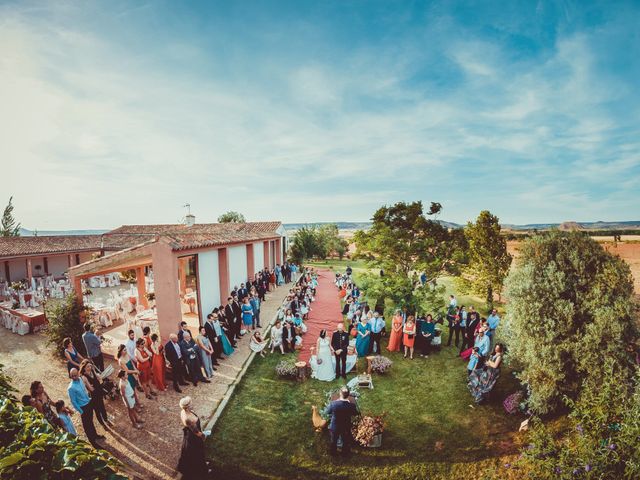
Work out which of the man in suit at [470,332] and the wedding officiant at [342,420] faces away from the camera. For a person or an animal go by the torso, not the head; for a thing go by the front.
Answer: the wedding officiant

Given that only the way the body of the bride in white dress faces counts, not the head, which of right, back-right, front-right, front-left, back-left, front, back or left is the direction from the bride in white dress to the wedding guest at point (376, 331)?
back-left

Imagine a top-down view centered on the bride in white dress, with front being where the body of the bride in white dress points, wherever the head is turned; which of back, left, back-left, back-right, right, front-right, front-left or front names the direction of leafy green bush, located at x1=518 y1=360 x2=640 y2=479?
front-left

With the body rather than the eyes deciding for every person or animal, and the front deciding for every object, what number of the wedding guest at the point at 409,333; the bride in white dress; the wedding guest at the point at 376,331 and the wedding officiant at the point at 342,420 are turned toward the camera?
3

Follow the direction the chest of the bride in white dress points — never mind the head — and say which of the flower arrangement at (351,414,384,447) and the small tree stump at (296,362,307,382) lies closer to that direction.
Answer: the flower arrangement

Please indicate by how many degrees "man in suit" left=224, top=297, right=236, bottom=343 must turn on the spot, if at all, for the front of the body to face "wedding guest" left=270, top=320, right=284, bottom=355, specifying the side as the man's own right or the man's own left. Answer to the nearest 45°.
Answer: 0° — they already face them

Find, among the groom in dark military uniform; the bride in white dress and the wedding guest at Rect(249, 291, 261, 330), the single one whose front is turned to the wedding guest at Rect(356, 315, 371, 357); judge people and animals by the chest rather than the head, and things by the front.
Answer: the wedding guest at Rect(249, 291, 261, 330)

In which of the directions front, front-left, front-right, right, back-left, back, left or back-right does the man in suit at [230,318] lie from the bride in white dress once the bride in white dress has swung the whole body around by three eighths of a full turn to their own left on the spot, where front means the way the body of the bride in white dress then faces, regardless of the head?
left

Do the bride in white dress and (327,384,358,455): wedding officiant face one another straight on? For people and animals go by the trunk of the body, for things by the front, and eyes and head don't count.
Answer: yes

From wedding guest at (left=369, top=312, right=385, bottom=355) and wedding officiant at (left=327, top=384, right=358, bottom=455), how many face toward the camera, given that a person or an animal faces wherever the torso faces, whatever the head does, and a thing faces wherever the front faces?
1

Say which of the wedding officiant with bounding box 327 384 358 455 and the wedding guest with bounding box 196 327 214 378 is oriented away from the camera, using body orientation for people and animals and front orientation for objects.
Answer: the wedding officiant with bounding box 327 384 358 455
